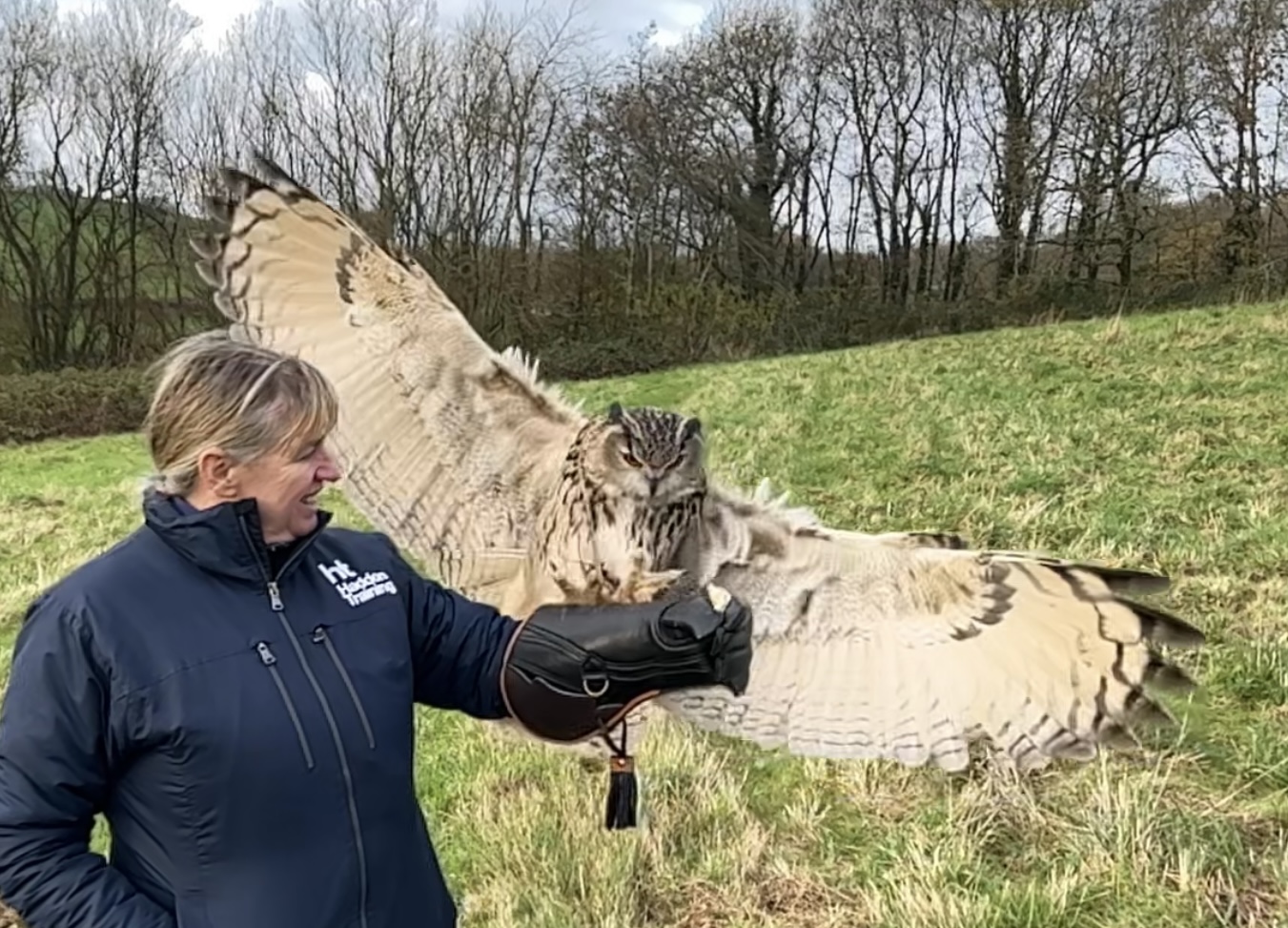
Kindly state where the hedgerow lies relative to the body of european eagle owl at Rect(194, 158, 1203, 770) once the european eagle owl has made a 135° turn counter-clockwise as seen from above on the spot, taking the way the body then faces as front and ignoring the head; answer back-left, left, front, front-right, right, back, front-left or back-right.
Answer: left

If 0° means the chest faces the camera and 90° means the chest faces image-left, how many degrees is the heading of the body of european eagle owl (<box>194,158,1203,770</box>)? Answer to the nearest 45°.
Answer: approximately 0°

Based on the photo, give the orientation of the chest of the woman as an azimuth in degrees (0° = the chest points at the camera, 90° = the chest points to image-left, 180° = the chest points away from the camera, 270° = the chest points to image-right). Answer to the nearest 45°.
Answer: approximately 315°
